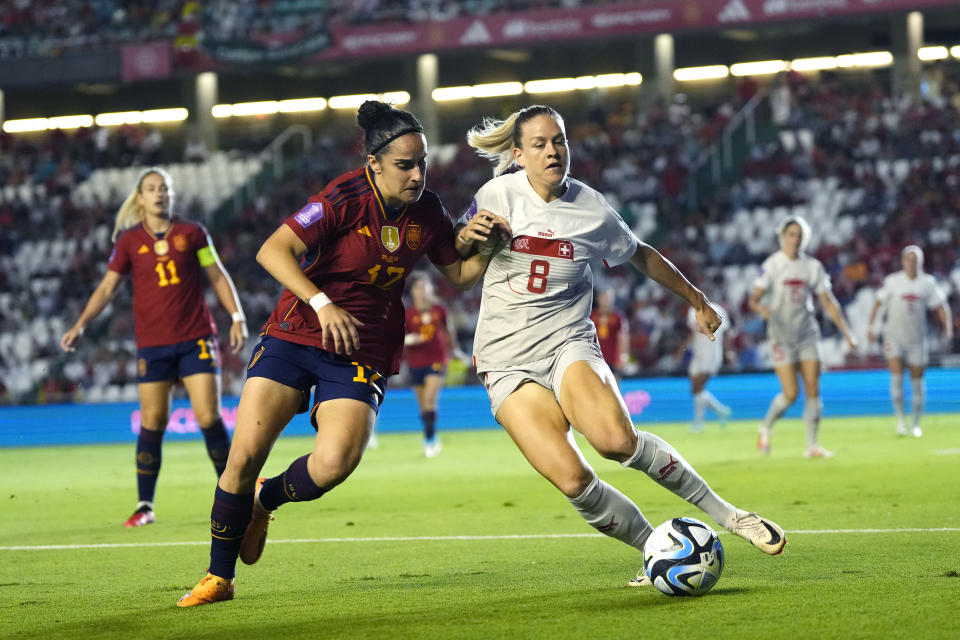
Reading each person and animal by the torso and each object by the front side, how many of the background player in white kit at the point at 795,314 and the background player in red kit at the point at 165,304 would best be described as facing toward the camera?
2

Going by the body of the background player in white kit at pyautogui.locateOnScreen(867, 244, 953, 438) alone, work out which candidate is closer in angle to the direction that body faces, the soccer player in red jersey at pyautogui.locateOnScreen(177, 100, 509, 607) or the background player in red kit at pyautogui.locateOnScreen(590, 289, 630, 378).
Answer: the soccer player in red jersey

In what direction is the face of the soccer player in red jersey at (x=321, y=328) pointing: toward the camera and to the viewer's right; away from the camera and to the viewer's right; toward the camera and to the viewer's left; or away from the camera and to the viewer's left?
toward the camera and to the viewer's right

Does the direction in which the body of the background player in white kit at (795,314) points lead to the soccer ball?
yes

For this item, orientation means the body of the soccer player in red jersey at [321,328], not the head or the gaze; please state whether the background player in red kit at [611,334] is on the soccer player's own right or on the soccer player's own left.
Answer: on the soccer player's own left

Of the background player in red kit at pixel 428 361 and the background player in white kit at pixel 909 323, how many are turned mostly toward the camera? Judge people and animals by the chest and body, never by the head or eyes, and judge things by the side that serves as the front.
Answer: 2

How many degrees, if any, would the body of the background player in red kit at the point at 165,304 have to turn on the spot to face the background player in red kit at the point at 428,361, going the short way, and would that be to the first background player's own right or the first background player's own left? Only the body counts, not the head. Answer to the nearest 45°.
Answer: approximately 135° to the first background player's own left

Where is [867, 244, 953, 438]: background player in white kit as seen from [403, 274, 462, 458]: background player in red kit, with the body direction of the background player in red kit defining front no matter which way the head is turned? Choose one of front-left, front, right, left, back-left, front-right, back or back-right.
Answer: left

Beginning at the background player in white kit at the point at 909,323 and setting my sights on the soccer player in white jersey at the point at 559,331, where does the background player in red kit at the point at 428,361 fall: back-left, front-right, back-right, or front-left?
front-right

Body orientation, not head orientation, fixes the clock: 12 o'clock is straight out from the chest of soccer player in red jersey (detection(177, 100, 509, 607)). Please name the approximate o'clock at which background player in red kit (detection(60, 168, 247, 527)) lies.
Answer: The background player in red kit is roughly at 7 o'clock from the soccer player in red jersey.

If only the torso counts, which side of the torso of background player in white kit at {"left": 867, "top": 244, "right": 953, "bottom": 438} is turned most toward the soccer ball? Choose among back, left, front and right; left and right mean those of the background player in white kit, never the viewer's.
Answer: front

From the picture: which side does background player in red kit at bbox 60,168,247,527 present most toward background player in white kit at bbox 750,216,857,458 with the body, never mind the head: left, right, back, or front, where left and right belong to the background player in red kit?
left

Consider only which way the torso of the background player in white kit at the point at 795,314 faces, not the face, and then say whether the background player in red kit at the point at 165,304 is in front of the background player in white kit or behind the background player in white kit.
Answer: in front

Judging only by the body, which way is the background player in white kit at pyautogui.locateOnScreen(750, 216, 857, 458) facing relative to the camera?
toward the camera

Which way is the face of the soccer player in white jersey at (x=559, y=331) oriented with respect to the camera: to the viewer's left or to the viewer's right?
to the viewer's right

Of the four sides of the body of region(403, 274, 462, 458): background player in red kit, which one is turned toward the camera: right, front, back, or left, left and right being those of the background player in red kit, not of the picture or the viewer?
front
